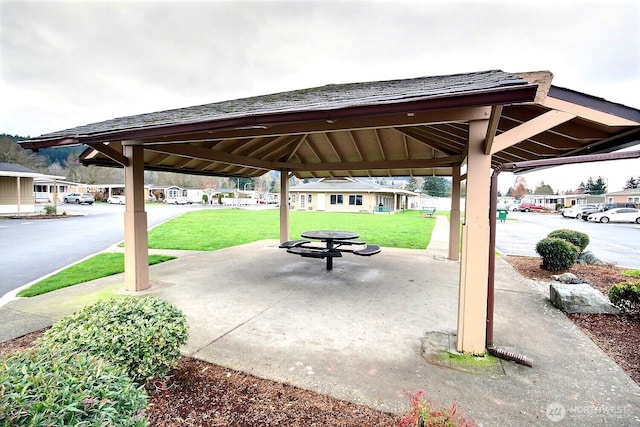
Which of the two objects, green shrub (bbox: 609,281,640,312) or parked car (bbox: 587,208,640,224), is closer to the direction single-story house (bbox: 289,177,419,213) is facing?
the green shrub

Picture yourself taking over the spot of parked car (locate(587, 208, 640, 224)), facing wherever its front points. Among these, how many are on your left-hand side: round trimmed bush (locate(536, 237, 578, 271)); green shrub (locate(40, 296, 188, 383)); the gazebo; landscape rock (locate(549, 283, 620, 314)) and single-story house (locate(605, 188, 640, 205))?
4

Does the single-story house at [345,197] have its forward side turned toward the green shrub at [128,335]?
yes

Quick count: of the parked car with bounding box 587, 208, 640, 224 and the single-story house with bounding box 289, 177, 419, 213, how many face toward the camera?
1

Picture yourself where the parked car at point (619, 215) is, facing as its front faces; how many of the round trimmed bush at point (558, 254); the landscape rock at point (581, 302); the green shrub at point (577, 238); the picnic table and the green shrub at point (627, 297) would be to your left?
5

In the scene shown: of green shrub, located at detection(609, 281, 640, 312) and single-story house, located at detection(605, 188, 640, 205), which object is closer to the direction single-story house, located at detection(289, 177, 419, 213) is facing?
the green shrub

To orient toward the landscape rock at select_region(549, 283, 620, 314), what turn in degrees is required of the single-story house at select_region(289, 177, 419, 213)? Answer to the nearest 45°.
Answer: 0° — it already faces it

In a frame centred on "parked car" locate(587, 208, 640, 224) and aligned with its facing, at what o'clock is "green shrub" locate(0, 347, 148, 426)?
The green shrub is roughly at 9 o'clock from the parked car.

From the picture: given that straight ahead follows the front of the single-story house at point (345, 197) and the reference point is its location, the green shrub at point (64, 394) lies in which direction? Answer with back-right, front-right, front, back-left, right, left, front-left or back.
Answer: front

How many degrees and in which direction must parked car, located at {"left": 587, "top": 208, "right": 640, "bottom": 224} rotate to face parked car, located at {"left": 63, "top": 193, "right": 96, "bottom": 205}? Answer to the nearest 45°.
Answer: approximately 45° to its left

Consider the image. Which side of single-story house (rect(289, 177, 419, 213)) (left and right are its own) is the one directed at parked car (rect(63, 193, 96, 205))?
right

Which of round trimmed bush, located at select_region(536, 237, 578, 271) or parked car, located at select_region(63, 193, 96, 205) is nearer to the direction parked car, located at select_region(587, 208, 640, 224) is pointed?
the parked car

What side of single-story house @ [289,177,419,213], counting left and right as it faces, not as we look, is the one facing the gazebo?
front

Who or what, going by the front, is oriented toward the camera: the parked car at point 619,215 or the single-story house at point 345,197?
the single-story house

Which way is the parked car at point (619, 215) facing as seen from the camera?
to the viewer's left

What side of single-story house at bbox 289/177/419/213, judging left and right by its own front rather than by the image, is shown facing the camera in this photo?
front

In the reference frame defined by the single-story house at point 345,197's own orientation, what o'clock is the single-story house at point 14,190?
the single-story house at point 14,190 is roughly at 2 o'clock from the single-story house at point 345,197.

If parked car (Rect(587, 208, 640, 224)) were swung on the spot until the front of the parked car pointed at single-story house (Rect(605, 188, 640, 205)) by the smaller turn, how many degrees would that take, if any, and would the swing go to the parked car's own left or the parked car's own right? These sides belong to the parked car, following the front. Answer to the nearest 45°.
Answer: approximately 90° to the parked car's own right
